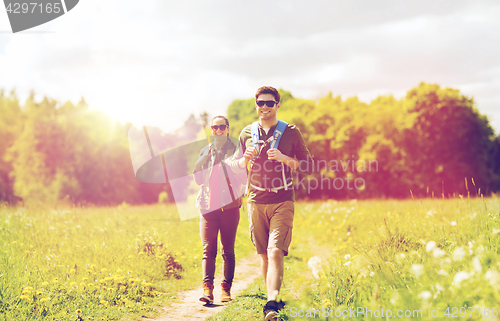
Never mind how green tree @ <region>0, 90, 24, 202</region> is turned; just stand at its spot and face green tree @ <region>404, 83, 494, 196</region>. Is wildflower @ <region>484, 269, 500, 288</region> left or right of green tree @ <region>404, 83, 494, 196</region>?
right

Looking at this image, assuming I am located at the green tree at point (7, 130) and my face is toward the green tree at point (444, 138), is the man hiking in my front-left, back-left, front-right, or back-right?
front-right

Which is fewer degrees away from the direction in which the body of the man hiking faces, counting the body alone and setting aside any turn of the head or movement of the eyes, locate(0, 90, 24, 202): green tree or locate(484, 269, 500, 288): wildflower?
the wildflower

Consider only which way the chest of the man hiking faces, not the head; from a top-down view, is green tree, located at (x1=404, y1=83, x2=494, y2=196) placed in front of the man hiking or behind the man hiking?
behind

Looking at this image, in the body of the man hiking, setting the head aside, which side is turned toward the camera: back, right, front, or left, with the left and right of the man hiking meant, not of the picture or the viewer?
front

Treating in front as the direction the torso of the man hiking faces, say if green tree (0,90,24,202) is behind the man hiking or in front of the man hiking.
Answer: behind

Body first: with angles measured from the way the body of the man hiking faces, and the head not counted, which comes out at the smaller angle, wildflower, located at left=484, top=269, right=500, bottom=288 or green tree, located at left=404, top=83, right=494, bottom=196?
the wildflower

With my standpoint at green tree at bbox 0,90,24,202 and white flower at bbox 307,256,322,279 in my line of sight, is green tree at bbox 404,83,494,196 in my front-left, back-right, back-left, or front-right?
front-left

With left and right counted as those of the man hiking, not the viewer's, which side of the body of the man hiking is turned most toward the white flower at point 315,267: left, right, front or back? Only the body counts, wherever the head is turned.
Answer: back
